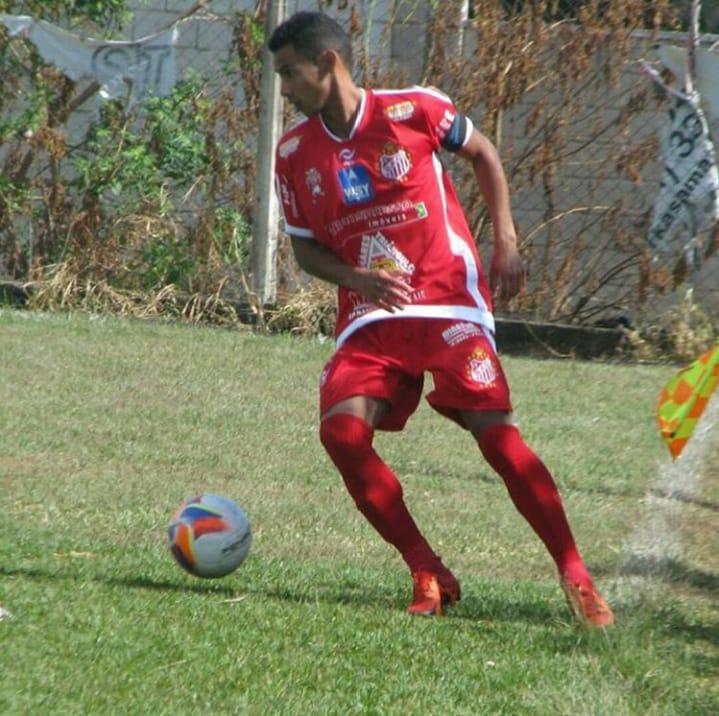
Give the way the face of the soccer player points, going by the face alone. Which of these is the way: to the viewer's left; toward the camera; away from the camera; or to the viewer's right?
to the viewer's left

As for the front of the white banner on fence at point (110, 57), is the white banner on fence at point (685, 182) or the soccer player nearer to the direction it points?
the soccer player

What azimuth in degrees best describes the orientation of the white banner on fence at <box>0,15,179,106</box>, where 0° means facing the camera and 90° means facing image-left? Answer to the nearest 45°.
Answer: approximately 0°

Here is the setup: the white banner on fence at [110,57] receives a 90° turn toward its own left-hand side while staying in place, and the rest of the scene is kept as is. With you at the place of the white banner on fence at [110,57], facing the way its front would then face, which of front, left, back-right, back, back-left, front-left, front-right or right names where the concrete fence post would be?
front-right

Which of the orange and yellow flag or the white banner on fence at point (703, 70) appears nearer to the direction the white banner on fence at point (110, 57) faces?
the orange and yellow flag

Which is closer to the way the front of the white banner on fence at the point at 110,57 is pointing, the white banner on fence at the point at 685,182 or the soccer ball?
the soccer ball

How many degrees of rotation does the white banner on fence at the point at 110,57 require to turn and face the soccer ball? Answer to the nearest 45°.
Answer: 0° — it already faces it

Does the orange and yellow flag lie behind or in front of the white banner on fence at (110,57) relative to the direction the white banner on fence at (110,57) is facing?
in front

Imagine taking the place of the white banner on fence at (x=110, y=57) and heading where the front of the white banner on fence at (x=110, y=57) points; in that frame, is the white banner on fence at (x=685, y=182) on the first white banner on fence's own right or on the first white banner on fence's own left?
on the first white banner on fence's own left

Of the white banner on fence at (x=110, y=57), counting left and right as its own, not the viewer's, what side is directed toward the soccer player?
front

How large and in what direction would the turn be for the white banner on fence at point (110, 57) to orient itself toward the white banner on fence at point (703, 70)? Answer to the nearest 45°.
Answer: approximately 45° to its left

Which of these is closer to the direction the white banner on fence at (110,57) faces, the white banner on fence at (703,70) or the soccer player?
the soccer player

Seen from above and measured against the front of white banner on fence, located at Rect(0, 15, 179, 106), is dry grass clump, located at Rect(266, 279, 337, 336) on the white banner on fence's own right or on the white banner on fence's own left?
on the white banner on fence's own left
